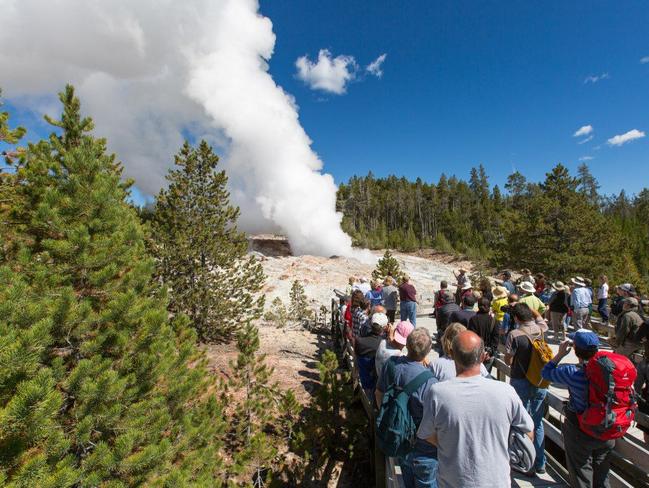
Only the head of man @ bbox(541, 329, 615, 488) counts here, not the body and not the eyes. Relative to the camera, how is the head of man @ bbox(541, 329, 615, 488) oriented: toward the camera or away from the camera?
away from the camera

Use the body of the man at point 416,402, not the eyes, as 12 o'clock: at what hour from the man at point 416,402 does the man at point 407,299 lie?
the man at point 407,299 is roughly at 12 o'clock from the man at point 416,402.

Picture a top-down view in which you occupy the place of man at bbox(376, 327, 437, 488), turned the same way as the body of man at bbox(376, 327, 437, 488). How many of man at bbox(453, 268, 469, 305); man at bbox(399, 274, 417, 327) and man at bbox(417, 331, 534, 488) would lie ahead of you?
2

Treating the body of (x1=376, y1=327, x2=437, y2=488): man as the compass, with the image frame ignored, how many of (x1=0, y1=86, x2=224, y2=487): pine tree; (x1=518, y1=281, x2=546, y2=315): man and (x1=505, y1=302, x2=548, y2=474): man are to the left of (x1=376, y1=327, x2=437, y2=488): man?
1

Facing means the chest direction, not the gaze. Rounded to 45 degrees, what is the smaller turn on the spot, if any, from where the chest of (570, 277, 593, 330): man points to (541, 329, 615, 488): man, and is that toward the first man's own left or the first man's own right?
approximately 135° to the first man's own left

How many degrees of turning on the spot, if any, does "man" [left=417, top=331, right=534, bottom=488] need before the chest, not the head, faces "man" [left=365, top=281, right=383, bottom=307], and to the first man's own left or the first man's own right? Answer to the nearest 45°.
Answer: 0° — they already face them

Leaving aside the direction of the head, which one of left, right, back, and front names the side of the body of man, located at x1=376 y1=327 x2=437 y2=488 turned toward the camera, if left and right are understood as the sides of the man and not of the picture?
back

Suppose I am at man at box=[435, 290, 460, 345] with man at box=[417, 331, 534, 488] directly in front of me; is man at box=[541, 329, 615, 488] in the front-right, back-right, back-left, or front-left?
front-left

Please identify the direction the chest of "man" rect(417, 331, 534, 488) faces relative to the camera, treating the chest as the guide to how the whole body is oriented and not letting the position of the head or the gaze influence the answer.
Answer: away from the camera

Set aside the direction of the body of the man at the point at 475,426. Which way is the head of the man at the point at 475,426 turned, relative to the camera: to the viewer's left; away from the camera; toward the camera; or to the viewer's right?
away from the camera

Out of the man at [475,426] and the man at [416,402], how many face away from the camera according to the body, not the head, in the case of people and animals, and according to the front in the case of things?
2
